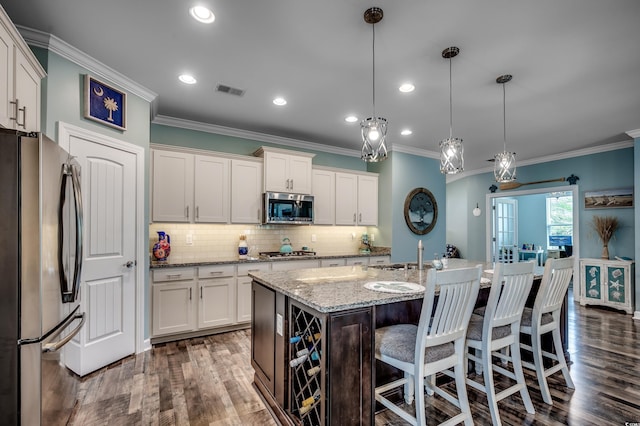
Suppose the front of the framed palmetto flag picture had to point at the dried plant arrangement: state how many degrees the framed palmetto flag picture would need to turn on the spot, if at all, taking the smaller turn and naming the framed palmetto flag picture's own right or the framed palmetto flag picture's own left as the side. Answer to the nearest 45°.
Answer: approximately 45° to the framed palmetto flag picture's own left

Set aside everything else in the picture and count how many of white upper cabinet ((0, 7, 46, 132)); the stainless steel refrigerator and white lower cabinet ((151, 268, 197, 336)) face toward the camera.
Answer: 1

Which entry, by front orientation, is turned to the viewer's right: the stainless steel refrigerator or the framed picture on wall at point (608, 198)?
the stainless steel refrigerator

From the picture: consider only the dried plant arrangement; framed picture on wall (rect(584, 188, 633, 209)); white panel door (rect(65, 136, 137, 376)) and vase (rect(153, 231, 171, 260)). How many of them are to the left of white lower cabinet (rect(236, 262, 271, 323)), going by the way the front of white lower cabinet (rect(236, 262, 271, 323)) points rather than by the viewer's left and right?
2

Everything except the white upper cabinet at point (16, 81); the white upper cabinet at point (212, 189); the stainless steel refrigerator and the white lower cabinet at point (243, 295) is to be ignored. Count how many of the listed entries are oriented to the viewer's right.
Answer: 2

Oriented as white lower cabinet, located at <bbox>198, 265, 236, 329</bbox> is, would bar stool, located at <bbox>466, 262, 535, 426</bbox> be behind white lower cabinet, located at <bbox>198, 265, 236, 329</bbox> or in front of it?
in front

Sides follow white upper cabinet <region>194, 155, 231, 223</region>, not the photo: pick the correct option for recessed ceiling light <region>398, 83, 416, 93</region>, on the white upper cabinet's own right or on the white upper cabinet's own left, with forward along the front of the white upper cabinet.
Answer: on the white upper cabinet's own left

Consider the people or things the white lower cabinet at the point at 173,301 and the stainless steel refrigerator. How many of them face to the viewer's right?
1

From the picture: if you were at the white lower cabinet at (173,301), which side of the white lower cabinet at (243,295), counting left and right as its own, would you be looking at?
right

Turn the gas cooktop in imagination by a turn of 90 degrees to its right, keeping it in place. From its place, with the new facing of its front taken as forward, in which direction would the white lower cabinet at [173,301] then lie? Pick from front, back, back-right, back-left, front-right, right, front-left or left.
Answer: front-left

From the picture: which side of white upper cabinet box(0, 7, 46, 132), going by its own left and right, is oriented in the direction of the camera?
right

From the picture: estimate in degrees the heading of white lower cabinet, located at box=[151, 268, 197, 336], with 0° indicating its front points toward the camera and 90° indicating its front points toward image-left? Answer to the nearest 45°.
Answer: approximately 0°
